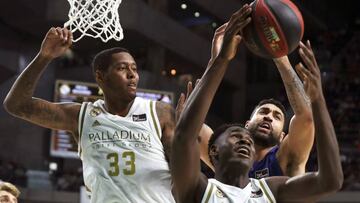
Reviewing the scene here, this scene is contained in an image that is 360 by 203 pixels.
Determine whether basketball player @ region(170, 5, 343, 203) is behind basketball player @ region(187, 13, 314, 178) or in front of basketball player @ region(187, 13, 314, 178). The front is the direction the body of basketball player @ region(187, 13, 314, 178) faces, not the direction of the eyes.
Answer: in front

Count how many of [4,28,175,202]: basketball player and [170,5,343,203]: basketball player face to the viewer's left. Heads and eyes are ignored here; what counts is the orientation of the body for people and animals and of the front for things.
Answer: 0

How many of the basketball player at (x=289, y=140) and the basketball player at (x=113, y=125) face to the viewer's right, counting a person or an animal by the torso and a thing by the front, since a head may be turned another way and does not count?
0

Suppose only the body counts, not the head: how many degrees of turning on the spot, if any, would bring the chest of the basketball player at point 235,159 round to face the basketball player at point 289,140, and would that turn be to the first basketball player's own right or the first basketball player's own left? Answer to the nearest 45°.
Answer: approximately 135° to the first basketball player's own left

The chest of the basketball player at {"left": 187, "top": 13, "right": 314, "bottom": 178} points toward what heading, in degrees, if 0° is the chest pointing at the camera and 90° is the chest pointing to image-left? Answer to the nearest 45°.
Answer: approximately 45°

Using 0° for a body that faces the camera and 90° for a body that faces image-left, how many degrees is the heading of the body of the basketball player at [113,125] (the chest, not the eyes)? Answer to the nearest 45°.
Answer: approximately 0°

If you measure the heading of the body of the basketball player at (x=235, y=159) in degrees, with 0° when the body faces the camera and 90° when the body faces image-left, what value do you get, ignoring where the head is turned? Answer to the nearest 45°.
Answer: approximately 315°

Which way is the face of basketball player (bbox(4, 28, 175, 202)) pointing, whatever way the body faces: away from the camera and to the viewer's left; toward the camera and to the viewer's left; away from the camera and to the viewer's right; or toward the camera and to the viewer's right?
toward the camera and to the viewer's right

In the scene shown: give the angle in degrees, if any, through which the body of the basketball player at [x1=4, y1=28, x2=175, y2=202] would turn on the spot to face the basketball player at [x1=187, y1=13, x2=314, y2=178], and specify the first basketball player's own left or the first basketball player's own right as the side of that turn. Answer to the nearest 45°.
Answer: approximately 90° to the first basketball player's own left
